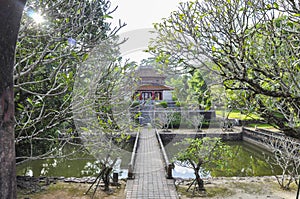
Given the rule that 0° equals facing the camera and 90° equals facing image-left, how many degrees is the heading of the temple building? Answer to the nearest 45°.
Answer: approximately 0°

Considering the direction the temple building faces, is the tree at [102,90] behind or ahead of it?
ahead

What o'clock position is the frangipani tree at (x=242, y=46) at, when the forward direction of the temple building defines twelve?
The frangipani tree is roughly at 12 o'clock from the temple building.

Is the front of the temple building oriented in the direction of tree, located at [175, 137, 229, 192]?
yes

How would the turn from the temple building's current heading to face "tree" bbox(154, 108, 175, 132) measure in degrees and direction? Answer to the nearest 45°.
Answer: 0° — it already faces it

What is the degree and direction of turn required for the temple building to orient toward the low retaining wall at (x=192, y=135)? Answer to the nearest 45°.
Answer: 0° — it already faces it

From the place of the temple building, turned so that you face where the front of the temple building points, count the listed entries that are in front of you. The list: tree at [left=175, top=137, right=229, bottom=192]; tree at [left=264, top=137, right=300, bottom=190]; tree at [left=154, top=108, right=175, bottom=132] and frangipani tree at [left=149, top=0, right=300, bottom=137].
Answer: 4

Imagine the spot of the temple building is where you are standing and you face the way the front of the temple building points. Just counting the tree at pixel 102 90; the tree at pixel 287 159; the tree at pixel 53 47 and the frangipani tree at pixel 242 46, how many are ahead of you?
4

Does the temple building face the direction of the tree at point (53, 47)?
yes

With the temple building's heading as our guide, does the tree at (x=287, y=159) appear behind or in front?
in front
